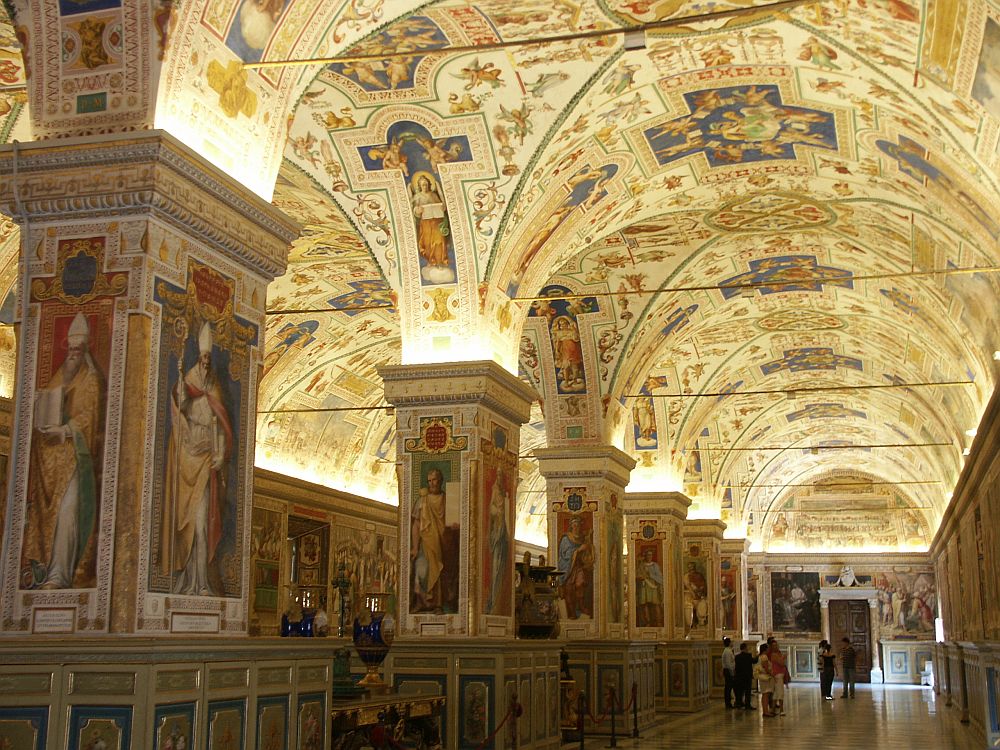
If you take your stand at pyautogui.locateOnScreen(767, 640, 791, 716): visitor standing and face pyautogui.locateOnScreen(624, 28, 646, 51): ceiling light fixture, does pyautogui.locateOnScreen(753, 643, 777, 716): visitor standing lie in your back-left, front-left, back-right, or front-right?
front-right

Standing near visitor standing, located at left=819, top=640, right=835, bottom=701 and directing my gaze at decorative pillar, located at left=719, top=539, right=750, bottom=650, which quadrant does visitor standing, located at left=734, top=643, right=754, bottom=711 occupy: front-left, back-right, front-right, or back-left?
back-left

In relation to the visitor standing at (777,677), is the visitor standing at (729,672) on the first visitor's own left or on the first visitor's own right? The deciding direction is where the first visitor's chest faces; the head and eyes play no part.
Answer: on the first visitor's own right

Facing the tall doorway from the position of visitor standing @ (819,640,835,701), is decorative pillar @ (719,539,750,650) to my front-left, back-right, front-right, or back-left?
front-left
